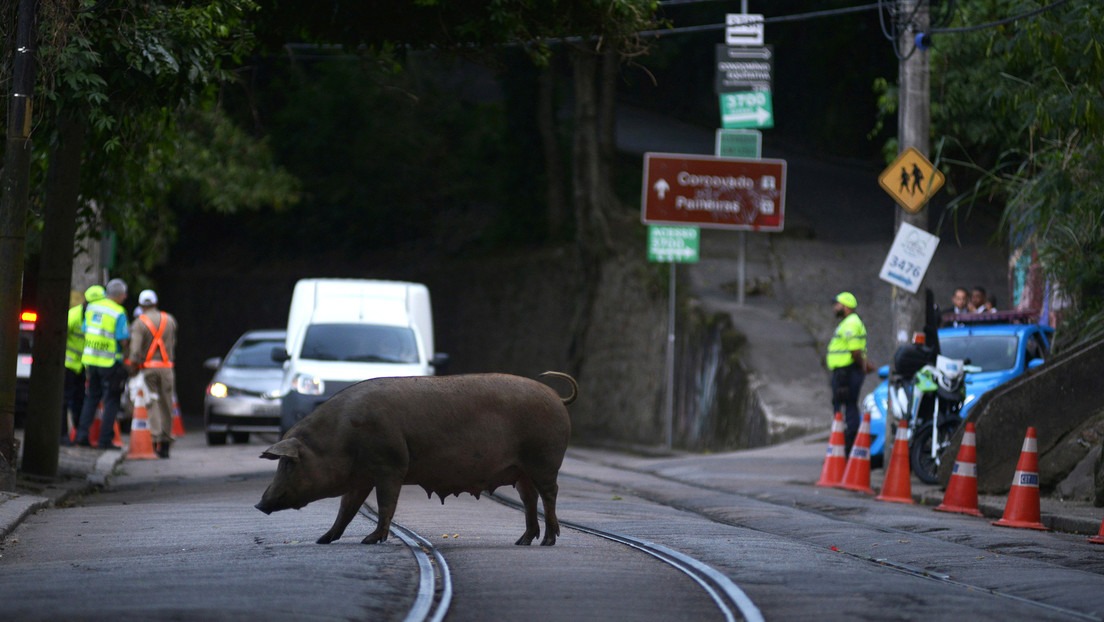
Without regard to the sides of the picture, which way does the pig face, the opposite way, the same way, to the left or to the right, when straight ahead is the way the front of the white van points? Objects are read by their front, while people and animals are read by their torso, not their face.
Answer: to the right

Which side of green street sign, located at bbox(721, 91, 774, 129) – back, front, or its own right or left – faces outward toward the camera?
front

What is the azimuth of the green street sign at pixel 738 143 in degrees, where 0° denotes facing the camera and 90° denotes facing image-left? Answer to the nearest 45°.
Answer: approximately 0°

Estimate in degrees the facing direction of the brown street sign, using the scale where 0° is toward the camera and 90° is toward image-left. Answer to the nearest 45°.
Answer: approximately 0°

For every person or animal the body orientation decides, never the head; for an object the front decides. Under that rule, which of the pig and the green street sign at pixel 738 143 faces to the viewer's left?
the pig

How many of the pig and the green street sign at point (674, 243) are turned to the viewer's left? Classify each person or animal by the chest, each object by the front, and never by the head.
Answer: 1

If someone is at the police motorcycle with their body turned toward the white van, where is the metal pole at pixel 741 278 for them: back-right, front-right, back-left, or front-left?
front-right

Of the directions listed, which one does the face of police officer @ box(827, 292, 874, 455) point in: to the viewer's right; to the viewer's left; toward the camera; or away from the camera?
to the viewer's left

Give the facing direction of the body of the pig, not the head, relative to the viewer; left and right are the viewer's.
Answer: facing to the left of the viewer

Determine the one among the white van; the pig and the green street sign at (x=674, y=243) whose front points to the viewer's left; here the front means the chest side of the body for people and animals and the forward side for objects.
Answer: the pig

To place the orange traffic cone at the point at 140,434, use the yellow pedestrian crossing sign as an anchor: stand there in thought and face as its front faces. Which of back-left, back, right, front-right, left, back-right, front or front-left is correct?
right

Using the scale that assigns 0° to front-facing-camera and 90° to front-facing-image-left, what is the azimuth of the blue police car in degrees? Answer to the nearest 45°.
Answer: approximately 45°

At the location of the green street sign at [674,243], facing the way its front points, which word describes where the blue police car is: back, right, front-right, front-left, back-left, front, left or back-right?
front-left

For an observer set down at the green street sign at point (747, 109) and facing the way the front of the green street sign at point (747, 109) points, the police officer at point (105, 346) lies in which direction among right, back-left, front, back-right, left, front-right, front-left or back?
front-right
